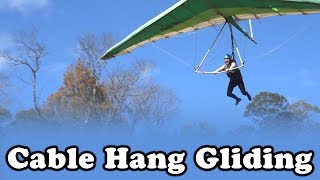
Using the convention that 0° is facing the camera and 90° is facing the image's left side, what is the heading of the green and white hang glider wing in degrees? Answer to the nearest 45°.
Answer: approximately 45°

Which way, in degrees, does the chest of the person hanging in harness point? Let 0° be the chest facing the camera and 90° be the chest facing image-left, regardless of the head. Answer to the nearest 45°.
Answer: approximately 45°
